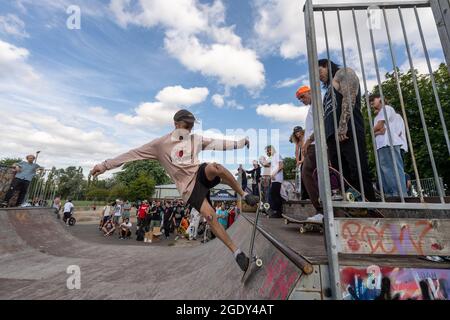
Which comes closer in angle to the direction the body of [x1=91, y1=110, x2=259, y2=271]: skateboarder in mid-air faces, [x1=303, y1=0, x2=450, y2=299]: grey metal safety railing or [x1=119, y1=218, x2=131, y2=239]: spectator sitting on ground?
the grey metal safety railing

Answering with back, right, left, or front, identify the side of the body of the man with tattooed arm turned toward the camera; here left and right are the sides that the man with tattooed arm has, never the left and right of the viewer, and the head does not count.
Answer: left

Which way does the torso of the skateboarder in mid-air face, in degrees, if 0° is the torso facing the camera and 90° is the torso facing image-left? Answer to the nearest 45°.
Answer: approximately 315°

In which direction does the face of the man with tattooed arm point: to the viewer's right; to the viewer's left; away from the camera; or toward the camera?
to the viewer's left

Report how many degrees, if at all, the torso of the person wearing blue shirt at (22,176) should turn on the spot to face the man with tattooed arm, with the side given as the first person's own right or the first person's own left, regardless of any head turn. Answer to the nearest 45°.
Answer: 0° — they already face them

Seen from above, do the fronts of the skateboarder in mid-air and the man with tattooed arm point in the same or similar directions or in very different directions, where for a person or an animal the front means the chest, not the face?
very different directions

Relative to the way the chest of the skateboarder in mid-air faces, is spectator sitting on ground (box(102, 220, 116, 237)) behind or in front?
behind

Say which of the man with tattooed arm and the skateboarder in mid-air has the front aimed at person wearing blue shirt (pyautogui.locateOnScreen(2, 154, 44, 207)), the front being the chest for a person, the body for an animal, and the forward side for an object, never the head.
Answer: the man with tattooed arm
